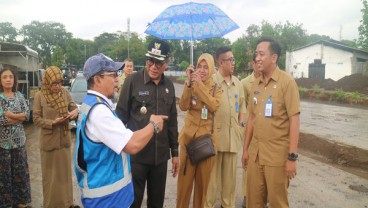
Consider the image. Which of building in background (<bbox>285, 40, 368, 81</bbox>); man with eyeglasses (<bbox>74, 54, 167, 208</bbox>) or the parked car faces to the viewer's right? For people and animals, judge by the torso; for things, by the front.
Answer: the man with eyeglasses

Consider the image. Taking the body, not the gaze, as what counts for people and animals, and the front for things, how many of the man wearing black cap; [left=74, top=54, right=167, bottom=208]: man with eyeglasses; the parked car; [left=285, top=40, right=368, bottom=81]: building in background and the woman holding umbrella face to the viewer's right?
1

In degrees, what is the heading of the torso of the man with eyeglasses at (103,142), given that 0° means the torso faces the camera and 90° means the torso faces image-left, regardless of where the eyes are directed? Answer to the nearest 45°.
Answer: approximately 270°

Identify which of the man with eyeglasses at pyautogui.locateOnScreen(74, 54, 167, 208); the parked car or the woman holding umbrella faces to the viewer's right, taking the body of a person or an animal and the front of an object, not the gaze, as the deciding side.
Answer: the man with eyeglasses

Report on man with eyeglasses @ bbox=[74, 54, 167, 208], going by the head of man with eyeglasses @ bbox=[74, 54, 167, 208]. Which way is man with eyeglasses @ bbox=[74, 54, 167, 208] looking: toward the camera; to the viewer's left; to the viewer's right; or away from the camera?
to the viewer's right

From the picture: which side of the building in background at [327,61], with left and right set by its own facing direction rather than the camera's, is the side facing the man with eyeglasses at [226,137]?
front

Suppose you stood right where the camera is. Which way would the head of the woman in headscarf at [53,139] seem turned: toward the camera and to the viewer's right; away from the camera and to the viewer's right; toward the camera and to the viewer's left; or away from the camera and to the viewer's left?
toward the camera and to the viewer's right

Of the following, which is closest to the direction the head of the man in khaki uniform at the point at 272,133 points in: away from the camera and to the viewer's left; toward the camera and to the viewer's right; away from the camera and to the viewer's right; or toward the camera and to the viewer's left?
toward the camera and to the viewer's left

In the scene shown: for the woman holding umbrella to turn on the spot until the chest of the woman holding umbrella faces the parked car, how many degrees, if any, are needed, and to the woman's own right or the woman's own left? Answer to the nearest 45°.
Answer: approximately 90° to the woman's own right

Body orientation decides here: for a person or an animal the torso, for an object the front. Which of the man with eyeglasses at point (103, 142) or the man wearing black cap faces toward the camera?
the man wearing black cap

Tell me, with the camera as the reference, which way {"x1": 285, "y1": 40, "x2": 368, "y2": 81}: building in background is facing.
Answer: facing the viewer

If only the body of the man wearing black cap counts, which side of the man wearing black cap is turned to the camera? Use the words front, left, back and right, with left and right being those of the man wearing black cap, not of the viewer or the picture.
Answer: front

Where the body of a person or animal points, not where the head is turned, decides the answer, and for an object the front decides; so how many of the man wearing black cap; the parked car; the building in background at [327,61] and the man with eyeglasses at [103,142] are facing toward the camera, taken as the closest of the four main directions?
3

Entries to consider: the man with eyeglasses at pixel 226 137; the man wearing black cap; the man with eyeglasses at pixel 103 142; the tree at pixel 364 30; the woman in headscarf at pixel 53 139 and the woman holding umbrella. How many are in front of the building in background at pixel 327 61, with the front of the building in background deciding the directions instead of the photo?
5

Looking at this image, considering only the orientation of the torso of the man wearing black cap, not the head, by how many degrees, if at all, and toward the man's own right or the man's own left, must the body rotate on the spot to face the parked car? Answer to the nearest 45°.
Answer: approximately 180°

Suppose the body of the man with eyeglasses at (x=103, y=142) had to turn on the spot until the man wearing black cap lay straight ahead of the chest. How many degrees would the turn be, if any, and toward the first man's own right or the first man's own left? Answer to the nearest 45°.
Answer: approximately 45° to the first man's own left

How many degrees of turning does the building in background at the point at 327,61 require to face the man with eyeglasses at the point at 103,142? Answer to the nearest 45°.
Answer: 0° — it already faces them

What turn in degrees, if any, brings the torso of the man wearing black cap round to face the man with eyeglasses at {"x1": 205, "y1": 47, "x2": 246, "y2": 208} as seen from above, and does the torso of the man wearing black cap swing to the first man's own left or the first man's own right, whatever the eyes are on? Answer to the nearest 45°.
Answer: approximately 135° to the first man's own left
